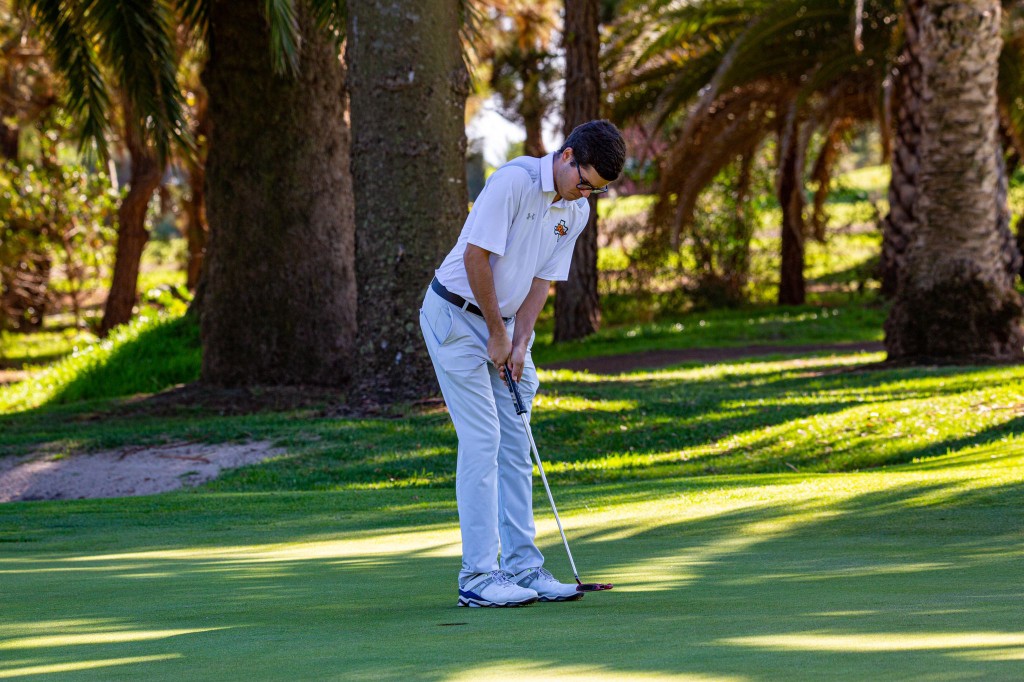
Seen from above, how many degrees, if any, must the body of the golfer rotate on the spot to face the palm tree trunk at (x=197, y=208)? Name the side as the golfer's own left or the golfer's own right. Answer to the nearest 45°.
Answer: approximately 135° to the golfer's own left

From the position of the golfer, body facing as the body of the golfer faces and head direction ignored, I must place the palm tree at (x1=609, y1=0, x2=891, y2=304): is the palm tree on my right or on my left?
on my left

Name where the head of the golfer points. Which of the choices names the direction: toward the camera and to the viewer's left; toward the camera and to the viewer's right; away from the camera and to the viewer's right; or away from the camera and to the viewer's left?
toward the camera and to the viewer's right

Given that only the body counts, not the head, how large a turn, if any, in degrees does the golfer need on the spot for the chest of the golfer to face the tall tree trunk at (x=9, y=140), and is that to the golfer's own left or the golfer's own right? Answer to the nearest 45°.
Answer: approximately 180°

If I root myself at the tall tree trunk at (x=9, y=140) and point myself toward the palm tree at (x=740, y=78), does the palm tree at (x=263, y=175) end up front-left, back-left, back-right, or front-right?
front-right

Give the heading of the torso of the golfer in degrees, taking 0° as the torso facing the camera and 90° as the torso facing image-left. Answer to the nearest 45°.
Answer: approximately 315°

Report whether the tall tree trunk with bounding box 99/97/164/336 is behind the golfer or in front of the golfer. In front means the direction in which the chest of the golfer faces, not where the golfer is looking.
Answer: behind
